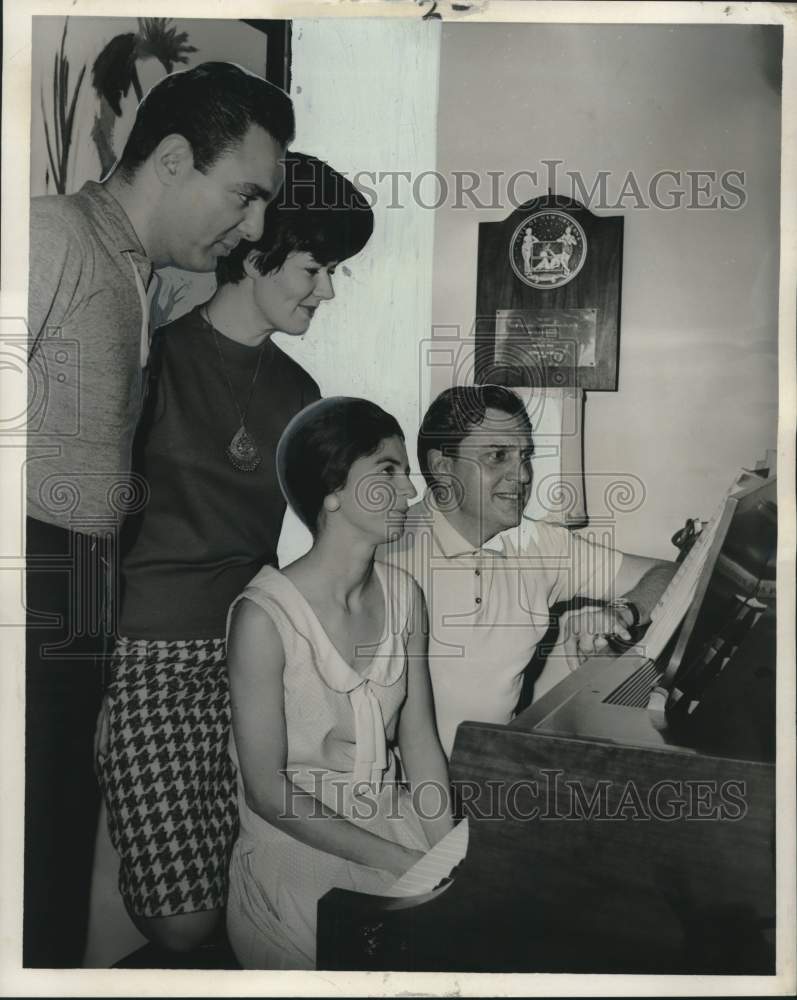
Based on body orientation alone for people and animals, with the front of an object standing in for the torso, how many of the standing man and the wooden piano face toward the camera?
0

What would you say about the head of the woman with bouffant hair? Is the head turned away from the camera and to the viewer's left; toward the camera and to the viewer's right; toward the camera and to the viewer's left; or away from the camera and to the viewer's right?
toward the camera and to the viewer's right

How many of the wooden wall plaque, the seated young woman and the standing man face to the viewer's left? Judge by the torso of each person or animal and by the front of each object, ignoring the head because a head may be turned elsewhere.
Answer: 0

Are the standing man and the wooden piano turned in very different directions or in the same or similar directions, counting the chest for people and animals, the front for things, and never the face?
very different directions

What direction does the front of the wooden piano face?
to the viewer's left

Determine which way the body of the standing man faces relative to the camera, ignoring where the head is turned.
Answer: to the viewer's right

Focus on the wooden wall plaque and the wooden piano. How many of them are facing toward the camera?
1

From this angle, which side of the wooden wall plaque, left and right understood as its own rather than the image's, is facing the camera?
front

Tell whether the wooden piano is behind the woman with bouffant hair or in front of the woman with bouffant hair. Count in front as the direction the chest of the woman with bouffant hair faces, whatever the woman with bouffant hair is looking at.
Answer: in front

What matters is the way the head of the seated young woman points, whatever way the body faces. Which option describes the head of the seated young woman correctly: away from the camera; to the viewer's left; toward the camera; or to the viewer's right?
to the viewer's right

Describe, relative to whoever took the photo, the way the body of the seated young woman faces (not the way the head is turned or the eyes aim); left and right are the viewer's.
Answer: facing the viewer and to the right of the viewer
